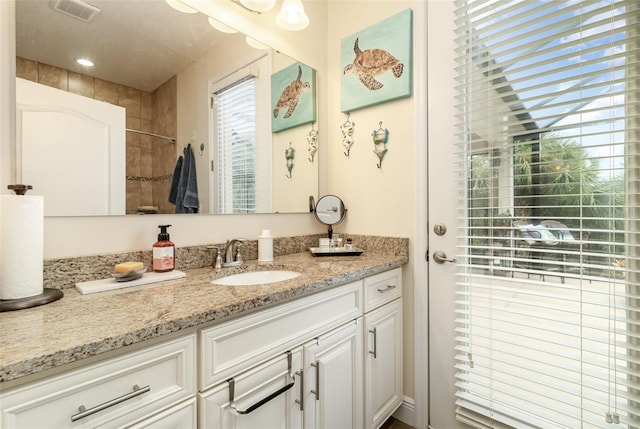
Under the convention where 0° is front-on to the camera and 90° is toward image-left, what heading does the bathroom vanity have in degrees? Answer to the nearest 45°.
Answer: approximately 315°

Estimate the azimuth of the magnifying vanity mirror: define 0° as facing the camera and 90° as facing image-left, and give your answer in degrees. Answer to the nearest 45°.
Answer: approximately 0°
